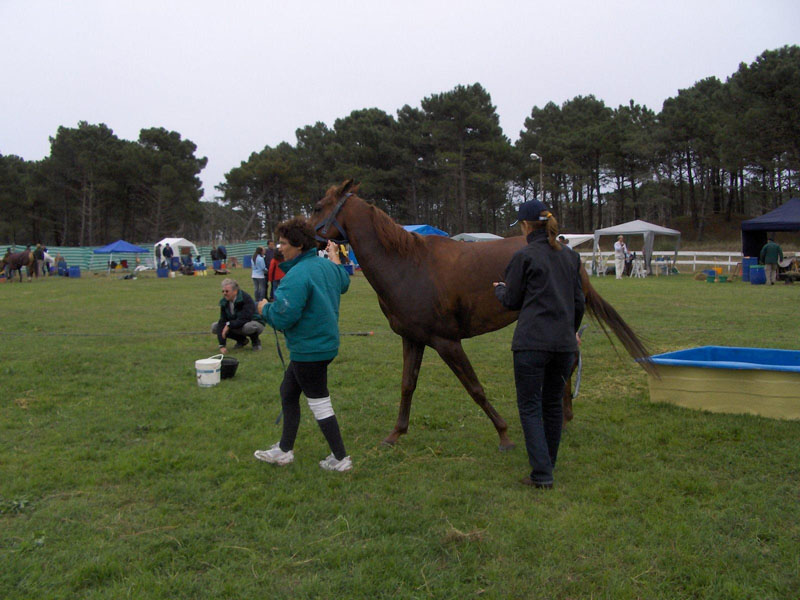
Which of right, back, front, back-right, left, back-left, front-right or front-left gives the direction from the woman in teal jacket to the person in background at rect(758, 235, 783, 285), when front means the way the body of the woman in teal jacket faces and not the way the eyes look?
back-right

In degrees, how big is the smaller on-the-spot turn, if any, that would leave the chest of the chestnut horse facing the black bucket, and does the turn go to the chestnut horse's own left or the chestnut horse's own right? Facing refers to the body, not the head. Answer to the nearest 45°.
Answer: approximately 45° to the chestnut horse's own right

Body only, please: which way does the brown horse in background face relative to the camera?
to the viewer's left

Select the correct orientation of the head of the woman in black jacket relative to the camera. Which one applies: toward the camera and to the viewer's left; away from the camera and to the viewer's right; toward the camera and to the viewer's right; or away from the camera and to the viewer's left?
away from the camera and to the viewer's left

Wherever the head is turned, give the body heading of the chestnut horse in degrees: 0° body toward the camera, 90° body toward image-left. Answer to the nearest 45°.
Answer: approximately 90°

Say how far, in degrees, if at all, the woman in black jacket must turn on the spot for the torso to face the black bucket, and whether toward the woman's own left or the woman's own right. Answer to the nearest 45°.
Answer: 0° — they already face it

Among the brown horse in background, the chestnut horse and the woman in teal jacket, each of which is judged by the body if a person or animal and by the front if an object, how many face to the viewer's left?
3

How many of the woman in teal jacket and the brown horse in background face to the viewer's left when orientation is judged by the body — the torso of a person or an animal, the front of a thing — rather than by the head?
2

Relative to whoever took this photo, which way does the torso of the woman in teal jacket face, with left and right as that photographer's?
facing to the left of the viewer

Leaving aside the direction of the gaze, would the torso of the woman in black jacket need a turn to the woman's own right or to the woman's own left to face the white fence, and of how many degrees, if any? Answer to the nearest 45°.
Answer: approximately 45° to the woman's own right

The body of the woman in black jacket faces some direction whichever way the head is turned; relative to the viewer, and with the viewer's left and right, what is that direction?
facing away from the viewer and to the left of the viewer
